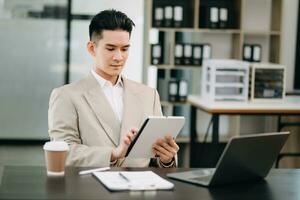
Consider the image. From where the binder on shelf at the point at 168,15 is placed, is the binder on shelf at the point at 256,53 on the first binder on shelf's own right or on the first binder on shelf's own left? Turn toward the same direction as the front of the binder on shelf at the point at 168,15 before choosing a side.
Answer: on the first binder on shelf's own left

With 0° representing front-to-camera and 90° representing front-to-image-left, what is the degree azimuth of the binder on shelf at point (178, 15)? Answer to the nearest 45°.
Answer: approximately 0°

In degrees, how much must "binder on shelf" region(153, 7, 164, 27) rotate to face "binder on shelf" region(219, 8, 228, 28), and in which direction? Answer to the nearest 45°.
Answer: approximately 90° to its left

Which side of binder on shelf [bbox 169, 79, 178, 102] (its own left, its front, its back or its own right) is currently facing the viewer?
front

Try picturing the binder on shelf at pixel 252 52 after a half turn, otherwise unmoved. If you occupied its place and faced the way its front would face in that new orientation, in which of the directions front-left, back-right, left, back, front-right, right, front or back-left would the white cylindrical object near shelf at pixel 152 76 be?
left

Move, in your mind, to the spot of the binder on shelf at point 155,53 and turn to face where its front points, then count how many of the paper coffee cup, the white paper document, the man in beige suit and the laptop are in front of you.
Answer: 4

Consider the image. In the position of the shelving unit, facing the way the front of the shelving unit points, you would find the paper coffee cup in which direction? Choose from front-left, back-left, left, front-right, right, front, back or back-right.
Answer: front

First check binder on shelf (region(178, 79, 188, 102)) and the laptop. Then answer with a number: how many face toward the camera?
1

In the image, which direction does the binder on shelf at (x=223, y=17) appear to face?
toward the camera

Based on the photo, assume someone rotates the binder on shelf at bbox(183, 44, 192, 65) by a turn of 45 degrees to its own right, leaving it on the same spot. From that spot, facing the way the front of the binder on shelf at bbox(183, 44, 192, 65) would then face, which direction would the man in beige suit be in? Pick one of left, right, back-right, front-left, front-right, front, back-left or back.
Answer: front-left

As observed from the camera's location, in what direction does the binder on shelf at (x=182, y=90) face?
facing the viewer
